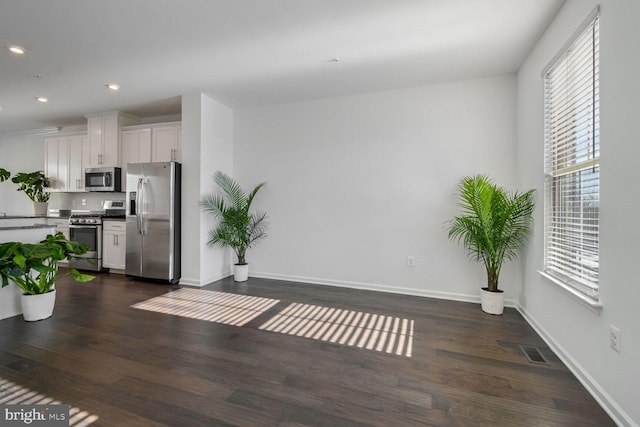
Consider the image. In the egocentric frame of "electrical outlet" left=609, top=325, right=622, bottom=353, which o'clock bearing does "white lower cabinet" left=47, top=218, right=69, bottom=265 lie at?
The white lower cabinet is roughly at 1 o'clock from the electrical outlet.

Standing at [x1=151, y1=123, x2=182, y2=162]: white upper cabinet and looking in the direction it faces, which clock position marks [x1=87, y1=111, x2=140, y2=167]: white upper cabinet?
[x1=87, y1=111, x2=140, y2=167]: white upper cabinet is roughly at 3 o'clock from [x1=151, y1=123, x2=182, y2=162]: white upper cabinet.

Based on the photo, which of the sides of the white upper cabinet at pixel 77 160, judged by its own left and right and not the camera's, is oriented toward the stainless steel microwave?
left

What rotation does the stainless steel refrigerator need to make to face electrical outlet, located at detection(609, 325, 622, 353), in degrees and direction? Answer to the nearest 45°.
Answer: approximately 90° to its left

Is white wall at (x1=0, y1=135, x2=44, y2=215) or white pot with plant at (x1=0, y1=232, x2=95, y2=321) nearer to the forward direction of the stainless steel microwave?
the white pot with plant

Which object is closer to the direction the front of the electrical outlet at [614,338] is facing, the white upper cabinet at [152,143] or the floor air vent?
the white upper cabinet

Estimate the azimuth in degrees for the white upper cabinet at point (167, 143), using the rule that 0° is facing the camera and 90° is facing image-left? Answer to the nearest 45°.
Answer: approximately 45°

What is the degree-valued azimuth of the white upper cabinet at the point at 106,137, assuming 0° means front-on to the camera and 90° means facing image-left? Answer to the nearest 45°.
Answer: approximately 45°

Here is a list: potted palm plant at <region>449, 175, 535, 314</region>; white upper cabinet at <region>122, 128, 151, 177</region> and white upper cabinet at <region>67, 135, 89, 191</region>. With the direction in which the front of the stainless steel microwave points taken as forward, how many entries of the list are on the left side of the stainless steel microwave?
2

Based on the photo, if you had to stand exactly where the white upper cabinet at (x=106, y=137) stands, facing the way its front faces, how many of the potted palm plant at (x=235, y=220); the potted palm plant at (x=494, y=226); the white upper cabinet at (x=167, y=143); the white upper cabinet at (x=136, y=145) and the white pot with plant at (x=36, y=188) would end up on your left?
4

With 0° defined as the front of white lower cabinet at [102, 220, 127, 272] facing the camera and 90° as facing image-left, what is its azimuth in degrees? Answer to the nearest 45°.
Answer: approximately 45°

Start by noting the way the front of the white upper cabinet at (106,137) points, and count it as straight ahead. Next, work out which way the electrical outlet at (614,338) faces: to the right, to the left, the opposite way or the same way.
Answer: to the right
